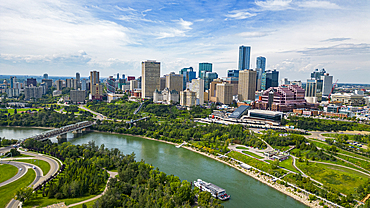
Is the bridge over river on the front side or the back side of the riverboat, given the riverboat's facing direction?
on the front side

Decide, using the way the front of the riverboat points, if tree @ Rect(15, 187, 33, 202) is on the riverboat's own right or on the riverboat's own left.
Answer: on the riverboat's own left

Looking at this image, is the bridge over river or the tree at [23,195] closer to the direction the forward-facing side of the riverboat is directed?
the bridge over river

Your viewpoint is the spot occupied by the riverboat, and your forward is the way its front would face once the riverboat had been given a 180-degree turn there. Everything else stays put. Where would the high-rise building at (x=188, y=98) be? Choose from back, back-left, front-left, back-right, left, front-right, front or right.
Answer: back-left

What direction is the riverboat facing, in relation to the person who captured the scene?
facing away from the viewer and to the left of the viewer

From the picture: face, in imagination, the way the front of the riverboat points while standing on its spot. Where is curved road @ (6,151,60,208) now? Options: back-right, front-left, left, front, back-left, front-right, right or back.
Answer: front-left
